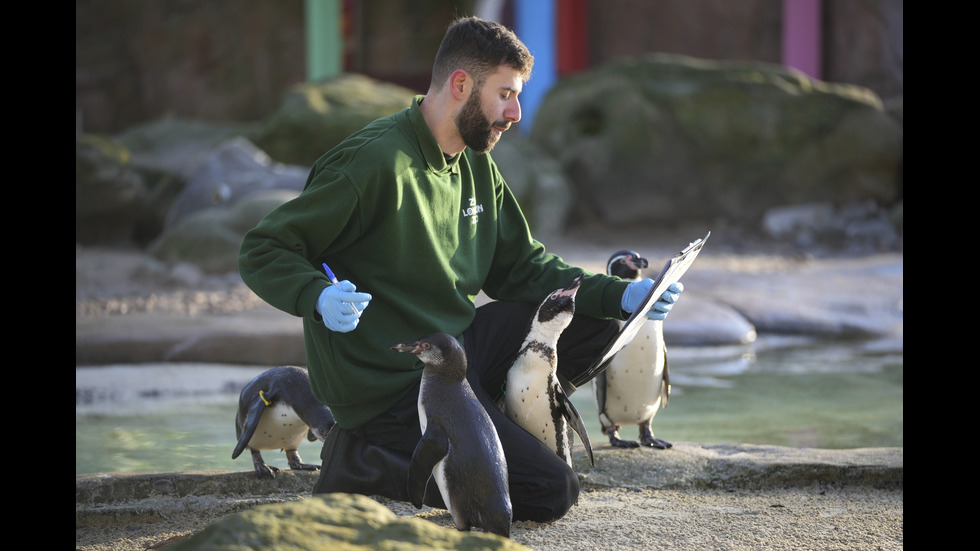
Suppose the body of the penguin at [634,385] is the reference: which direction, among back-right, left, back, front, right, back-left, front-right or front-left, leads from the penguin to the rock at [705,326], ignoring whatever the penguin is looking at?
back-left

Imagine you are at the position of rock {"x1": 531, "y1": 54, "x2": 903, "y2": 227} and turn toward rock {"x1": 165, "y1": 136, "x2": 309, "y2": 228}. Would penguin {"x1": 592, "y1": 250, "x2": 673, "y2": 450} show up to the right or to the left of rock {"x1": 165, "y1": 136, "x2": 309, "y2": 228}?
left

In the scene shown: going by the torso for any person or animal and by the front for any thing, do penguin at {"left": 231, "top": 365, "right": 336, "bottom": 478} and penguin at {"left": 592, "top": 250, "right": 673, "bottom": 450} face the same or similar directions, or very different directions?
same or similar directions

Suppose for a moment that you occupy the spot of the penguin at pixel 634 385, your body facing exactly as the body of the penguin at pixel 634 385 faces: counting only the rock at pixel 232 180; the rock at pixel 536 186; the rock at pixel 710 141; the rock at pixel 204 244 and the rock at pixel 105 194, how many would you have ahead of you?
0

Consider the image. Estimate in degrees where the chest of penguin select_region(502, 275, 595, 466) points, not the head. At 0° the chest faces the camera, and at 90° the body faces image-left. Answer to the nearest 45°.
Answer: approximately 45°

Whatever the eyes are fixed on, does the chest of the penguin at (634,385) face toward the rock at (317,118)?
no

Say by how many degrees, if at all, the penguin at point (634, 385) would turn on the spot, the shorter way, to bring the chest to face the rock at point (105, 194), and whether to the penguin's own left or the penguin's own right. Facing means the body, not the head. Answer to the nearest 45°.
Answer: approximately 180°

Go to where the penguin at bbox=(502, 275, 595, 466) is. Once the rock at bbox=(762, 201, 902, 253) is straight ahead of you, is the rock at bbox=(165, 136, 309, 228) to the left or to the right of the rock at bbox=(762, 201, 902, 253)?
left

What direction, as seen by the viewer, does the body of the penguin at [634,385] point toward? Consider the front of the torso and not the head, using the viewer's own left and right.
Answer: facing the viewer and to the right of the viewer

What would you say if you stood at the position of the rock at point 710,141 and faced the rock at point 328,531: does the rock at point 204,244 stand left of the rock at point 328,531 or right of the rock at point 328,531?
right
